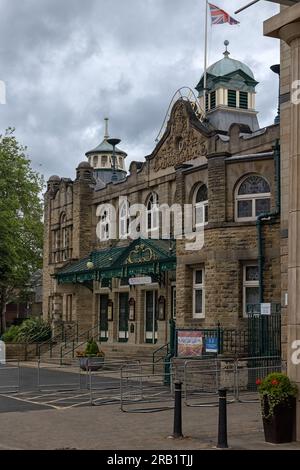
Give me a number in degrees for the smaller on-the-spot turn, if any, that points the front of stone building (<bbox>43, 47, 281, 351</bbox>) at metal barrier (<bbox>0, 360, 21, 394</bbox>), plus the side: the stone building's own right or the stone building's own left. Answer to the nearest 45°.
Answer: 0° — it already faces it

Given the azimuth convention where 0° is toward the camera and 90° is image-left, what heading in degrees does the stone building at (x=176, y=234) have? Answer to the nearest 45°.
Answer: approximately 45°

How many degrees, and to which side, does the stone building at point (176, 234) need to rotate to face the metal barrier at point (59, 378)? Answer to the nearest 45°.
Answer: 0° — it already faces it

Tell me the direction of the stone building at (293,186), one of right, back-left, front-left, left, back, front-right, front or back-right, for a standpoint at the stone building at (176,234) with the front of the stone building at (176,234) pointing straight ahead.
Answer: front-left

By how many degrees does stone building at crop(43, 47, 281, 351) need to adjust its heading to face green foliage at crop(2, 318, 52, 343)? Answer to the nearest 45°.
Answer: approximately 90° to its right

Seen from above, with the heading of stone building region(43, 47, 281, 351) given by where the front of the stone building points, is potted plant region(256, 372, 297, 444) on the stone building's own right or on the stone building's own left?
on the stone building's own left

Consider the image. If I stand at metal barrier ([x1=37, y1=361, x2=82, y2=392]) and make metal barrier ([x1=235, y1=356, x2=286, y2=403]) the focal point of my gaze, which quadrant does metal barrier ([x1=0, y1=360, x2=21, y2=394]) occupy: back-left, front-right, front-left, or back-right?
back-right

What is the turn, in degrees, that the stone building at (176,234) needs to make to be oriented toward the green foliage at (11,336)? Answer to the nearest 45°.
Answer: approximately 90° to its right
